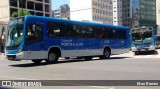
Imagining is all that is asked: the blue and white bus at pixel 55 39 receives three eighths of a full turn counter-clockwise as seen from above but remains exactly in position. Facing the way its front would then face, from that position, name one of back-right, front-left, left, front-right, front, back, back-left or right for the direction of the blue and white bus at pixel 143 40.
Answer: front-left

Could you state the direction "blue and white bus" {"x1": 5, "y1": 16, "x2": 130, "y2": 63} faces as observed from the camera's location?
facing the viewer and to the left of the viewer
